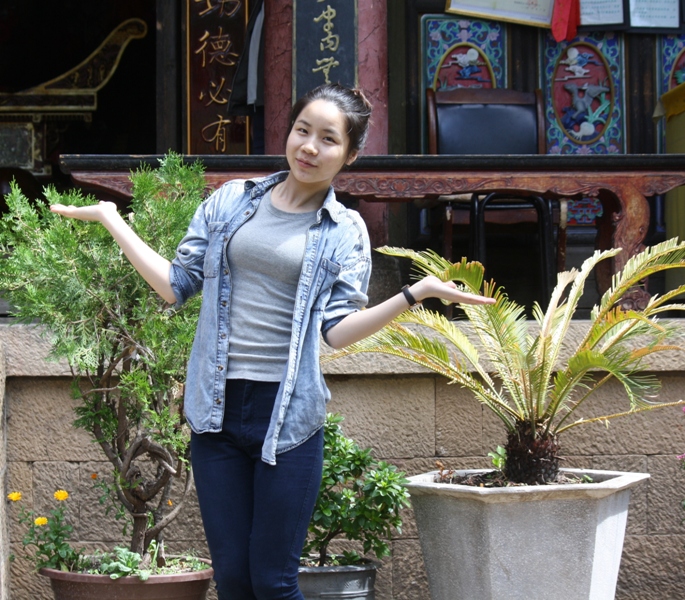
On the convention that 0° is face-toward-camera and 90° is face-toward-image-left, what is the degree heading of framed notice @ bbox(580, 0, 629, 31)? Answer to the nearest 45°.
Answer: approximately 0°

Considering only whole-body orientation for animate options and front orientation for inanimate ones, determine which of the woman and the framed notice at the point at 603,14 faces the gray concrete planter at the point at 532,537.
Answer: the framed notice

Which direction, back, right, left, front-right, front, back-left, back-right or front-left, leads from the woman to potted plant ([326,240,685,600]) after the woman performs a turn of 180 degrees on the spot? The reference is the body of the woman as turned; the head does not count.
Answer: front-right

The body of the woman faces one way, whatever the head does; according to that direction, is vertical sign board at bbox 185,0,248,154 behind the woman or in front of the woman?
behind

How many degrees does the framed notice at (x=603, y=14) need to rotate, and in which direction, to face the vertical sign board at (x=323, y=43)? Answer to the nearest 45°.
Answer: approximately 45° to its right

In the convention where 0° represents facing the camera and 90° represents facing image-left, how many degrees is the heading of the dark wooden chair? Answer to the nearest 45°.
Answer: approximately 0°

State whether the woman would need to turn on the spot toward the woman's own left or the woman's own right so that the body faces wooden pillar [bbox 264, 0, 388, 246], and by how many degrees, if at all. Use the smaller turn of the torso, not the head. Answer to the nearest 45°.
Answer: approximately 180°
